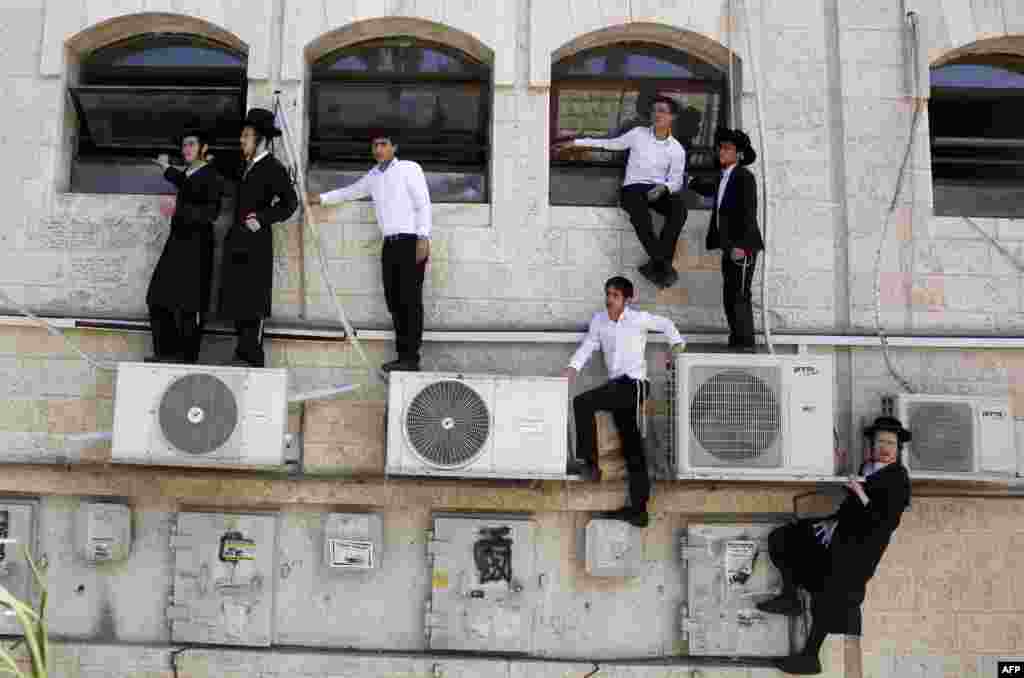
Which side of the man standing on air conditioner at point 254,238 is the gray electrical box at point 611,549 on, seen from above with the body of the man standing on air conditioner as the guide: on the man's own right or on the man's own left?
on the man's own left

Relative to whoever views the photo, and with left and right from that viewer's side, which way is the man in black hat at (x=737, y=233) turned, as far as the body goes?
facing the viewer and to the left of the viewer

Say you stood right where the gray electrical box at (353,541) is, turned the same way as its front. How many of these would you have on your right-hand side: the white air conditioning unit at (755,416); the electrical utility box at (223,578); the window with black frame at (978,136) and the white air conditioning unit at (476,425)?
1

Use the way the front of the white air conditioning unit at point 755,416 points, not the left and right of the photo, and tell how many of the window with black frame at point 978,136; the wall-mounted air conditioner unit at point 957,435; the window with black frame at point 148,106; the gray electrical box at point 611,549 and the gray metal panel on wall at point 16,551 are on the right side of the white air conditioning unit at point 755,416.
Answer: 3

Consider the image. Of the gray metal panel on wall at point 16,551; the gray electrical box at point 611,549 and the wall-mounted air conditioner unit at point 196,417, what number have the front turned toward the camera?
3

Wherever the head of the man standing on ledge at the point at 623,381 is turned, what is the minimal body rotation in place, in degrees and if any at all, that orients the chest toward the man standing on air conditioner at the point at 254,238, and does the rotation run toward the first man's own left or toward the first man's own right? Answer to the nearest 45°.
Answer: approximately 45° to the first man's own right

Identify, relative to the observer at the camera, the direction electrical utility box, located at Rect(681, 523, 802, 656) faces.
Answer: facing the viewer

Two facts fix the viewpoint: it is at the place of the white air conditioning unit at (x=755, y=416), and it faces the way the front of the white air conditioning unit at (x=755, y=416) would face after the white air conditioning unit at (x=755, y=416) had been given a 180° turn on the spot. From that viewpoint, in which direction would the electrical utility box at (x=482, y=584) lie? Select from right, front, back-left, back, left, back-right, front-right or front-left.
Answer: left

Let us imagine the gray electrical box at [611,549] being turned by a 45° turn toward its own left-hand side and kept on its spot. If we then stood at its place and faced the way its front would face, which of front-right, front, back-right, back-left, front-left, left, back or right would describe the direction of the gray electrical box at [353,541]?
back-right

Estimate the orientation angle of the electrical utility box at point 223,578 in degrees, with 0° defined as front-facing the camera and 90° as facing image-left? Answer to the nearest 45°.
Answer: approximately 0°

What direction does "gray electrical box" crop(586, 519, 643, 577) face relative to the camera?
toward the camera
